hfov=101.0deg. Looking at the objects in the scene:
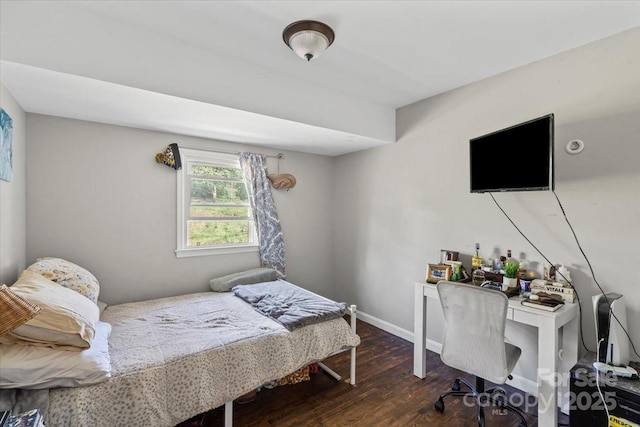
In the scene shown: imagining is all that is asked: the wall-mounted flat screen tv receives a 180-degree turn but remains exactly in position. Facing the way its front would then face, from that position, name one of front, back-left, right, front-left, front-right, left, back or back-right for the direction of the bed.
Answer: back

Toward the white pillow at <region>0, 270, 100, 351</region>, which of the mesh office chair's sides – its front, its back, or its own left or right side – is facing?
back

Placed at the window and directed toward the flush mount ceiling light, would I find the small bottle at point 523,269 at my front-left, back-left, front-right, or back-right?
front-left

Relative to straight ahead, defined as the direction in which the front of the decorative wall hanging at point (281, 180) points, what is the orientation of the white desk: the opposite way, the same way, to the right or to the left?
to the right

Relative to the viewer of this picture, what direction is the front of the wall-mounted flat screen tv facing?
facing the viewer and to the left of the viewer

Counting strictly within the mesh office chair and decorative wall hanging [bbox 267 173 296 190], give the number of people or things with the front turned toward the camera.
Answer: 1

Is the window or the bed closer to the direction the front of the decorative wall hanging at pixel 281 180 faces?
the bed

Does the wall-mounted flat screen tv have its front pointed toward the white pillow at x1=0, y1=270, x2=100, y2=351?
yes

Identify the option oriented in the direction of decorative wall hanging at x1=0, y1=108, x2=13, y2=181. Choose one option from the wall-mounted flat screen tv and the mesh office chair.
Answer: the wall-mounted flat screen tv

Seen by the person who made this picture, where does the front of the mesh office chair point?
facing away from the viewer and to the right of the viewer

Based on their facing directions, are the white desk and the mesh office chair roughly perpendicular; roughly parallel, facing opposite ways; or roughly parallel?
roughly parallel, facing opposite ways

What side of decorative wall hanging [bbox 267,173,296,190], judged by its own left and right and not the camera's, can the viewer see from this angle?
front

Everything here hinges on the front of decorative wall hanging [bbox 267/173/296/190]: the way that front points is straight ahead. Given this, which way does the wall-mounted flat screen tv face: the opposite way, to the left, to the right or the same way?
to the right

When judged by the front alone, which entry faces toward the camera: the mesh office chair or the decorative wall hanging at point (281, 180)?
the decorative wall hanging

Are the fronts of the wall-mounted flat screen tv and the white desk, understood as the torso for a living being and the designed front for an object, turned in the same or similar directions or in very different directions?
same or similar directions

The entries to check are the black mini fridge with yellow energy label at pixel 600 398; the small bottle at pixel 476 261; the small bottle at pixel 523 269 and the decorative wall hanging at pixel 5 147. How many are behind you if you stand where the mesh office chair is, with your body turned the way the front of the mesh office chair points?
1
